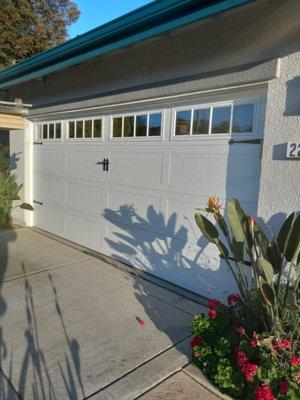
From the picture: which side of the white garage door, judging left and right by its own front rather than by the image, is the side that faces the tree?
right

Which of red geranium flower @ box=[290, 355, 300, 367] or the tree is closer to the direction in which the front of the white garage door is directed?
the red geranium flower

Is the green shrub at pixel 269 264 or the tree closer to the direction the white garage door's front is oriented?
the green shrub

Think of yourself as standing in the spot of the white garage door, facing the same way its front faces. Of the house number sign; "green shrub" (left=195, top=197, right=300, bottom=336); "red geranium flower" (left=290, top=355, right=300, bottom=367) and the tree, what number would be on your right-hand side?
1

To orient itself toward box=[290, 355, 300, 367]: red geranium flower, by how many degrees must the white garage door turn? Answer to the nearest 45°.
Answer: approximately 45° to its left

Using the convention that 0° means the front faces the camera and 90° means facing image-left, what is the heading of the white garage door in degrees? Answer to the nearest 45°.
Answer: approximately 45°

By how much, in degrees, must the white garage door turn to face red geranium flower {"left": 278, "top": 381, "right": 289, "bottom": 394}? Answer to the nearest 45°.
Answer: approximately 45° to its left

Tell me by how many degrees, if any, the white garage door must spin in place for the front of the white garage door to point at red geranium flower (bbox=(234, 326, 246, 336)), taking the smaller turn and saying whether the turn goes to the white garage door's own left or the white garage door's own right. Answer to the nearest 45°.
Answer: approximately 45° to the white garage door's own left

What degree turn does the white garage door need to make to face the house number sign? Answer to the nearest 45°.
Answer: approximately 90° to its left

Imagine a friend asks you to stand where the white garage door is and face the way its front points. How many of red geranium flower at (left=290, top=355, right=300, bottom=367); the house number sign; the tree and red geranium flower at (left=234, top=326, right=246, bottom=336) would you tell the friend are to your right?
1

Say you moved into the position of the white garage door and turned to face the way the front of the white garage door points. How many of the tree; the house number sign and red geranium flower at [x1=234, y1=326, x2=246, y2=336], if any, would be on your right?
1

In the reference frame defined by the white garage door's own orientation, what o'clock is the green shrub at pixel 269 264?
The green shrub is roughly at 10 o'clock from the white garage door.
